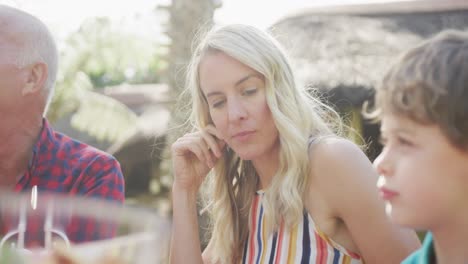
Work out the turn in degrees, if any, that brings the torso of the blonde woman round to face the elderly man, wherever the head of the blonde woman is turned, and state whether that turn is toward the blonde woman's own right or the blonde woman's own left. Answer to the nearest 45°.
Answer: approximately 45° to the blonde woman's own right

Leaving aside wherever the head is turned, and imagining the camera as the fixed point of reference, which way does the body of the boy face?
to the viewer's left

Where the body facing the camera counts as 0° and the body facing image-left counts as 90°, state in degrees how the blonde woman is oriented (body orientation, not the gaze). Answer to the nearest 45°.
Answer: approximately 45°

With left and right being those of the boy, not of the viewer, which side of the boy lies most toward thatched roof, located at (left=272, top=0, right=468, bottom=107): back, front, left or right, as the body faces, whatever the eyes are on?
right

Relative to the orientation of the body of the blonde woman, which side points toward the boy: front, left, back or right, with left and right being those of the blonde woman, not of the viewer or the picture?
left
